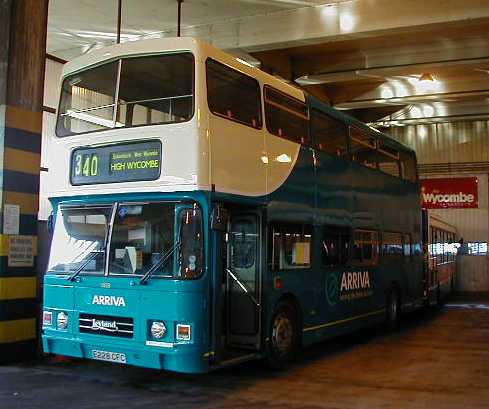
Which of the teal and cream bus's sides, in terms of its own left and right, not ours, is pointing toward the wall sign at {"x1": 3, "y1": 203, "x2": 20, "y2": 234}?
front

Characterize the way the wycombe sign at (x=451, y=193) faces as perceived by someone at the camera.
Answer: facing the viewer

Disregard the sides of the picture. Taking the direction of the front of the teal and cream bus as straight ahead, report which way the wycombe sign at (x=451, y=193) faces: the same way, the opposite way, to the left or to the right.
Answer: the same way

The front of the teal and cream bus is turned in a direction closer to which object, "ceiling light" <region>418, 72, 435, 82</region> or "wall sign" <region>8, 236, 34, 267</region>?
the wall sign

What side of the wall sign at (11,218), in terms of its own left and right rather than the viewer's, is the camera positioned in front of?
front

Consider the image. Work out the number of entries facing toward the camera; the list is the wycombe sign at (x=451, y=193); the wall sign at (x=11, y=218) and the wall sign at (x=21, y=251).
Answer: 3

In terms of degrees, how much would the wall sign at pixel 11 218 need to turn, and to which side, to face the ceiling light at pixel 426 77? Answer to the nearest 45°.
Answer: approximately 135° to its left

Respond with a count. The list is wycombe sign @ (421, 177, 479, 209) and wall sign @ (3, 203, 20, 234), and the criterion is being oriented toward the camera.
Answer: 2

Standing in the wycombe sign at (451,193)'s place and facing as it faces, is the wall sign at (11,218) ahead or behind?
ahead

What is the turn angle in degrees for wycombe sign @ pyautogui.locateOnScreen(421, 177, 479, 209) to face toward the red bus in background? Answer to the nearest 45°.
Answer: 0° — it already faces it

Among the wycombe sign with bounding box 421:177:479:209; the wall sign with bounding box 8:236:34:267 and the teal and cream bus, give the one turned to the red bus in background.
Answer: the wycombe sign

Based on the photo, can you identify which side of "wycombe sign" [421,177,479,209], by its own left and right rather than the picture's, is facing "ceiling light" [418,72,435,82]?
front

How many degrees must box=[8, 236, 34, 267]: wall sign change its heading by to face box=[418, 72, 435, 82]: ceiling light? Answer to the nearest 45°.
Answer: approximately 135° to its left

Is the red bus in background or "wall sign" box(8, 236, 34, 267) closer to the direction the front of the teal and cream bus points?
the wall sign

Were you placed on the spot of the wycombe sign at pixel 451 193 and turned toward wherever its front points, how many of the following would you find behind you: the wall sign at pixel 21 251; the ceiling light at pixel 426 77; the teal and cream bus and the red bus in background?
0
